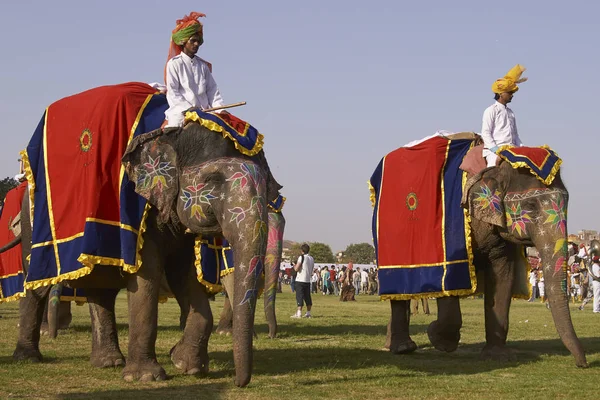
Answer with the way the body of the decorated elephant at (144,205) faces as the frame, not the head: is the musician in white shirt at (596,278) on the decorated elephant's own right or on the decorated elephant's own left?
on the decorated elephant's own left

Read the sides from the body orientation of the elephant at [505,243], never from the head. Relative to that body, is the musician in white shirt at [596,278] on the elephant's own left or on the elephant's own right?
on the elephant's own left

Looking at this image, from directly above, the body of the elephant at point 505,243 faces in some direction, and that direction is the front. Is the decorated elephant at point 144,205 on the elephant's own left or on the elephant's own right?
on the elephant's own right

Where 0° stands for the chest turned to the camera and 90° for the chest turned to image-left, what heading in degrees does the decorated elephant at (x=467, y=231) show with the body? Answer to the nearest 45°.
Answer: approximately 315°
